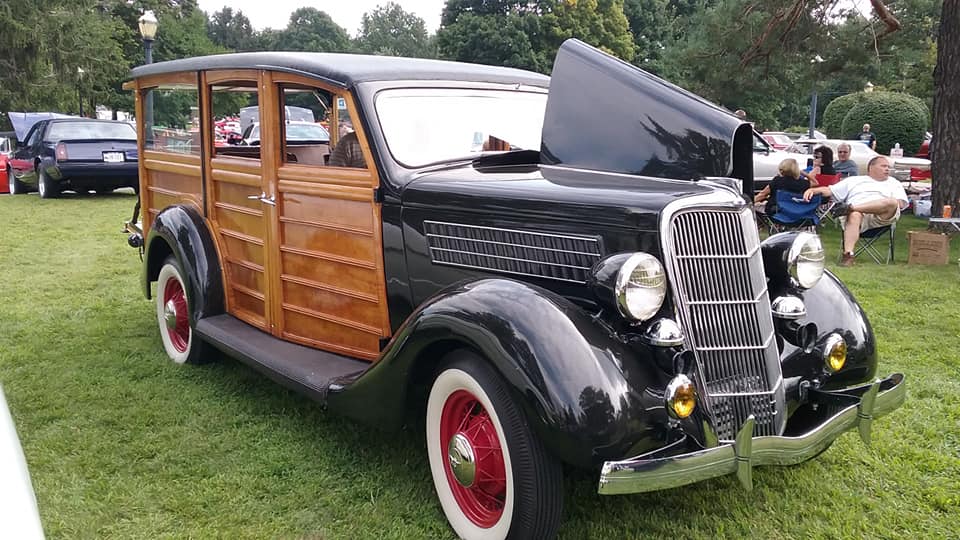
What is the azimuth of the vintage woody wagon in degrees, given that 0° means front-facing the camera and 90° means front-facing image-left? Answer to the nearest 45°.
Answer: approximately 315°

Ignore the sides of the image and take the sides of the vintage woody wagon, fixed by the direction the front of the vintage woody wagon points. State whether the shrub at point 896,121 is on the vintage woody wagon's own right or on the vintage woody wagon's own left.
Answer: on the vintage woody wagon's own left

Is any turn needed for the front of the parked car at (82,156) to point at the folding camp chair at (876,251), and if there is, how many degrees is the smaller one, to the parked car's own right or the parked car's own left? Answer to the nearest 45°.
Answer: approximately 180°

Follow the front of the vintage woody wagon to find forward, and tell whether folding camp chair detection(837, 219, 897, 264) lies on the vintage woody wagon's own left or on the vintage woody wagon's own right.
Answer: on the vintage woody wagon's own left

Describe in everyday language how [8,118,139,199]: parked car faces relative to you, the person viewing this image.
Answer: facing away from the viewer and to the left of the viewer

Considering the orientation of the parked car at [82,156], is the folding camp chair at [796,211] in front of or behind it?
behind

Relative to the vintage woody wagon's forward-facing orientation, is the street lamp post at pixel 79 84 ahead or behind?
behind

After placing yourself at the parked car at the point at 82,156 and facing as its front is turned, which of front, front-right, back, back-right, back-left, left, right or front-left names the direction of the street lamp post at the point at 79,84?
front-right

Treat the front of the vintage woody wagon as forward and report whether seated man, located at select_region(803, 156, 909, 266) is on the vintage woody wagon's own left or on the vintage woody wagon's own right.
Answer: on the vintage woody wagon's own left

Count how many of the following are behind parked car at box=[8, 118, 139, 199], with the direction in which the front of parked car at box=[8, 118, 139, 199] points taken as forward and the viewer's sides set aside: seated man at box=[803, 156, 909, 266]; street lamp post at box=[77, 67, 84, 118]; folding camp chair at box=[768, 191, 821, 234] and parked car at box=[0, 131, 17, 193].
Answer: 2

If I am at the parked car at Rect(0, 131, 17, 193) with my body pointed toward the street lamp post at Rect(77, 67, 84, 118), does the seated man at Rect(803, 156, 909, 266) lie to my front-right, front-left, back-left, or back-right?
back-right

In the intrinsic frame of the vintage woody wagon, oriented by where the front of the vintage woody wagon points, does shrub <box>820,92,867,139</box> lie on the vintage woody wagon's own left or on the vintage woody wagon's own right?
on the vintage woody wagon's own left

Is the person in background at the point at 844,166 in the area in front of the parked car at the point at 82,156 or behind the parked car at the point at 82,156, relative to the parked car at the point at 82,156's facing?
behind
